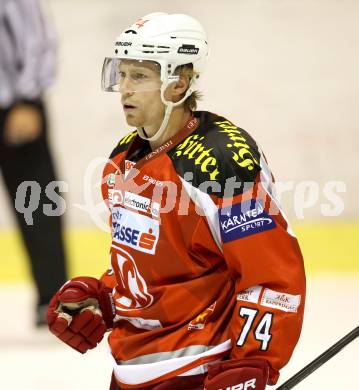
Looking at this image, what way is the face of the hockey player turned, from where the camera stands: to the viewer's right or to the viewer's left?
to the viewer's left

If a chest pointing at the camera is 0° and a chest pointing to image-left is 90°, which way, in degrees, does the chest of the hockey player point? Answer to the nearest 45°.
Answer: approximately 45°

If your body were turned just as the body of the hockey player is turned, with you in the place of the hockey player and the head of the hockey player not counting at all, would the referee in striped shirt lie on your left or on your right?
on your right
